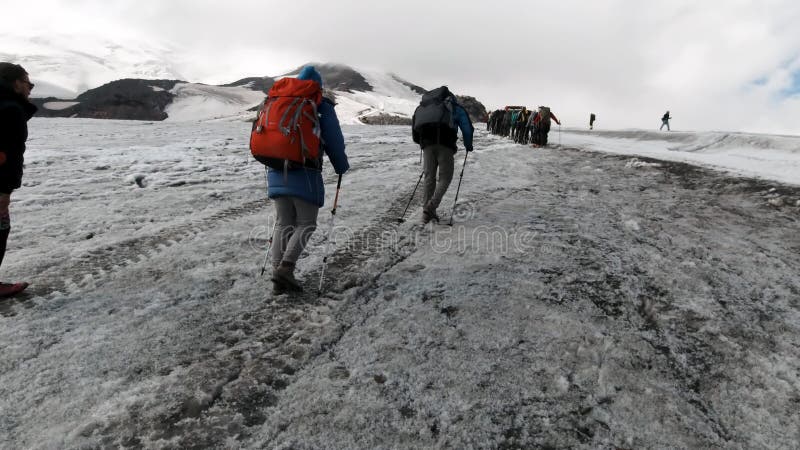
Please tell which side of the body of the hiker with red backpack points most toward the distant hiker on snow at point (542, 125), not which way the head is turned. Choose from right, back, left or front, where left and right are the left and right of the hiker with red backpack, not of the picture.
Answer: front

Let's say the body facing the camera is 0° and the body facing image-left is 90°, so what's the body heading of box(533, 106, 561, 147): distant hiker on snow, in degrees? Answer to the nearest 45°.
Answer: approximately 180°

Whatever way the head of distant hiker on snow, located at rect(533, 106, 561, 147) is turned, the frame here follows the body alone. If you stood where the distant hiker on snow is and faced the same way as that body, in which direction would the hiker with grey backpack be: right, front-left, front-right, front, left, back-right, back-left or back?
back

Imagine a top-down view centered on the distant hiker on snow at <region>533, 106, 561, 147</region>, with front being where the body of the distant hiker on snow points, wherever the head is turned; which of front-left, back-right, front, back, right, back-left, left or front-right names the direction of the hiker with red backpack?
back

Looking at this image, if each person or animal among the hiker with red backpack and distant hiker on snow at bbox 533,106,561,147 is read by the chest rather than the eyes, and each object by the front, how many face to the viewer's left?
0

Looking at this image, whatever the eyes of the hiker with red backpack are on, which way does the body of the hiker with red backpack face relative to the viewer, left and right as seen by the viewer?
facing away from the viewer and to the right of the viewer

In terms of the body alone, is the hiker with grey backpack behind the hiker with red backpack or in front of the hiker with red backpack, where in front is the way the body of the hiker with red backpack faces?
in front
